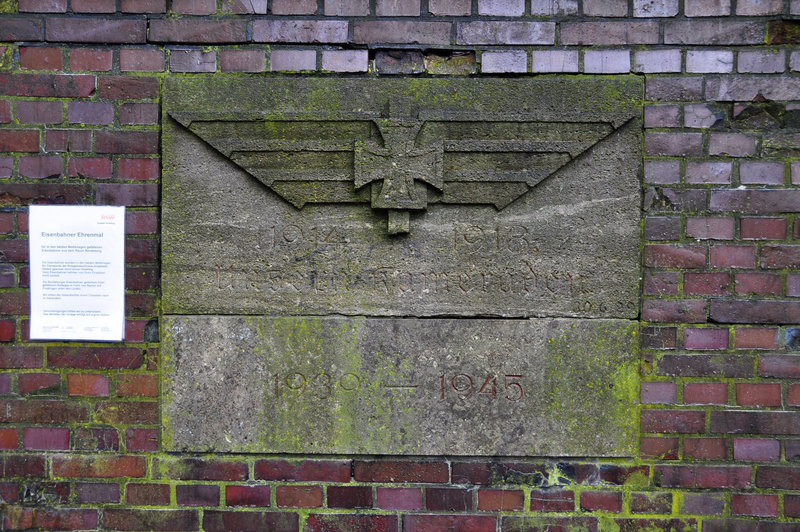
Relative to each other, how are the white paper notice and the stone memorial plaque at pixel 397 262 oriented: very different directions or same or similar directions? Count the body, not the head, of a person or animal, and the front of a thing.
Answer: same or similar directions

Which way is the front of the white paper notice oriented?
toward the camera

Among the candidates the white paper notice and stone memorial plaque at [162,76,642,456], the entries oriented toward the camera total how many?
2
